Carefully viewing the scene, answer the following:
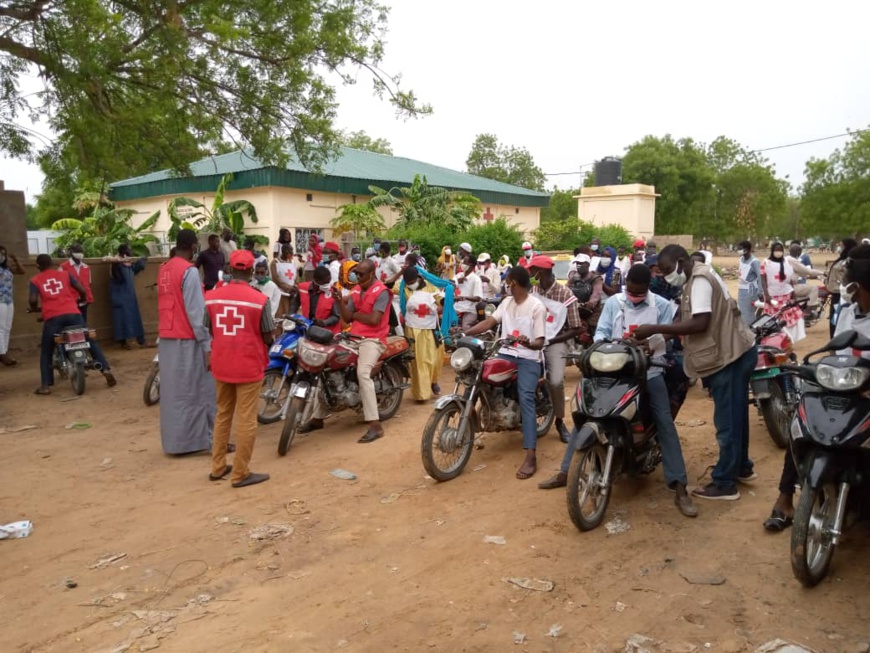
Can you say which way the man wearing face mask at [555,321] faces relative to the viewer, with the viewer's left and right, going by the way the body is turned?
facing the viewer and to the left of the viewer

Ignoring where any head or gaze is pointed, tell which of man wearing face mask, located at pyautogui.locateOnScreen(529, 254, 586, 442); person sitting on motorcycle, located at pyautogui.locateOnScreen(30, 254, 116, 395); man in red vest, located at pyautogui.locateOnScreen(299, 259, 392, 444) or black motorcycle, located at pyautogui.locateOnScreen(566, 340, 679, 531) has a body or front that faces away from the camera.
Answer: the person sitting on motorcycle

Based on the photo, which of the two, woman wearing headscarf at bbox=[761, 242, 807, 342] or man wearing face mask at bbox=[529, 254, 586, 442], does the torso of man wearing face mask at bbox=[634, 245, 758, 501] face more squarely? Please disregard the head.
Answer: the man wearing face mask

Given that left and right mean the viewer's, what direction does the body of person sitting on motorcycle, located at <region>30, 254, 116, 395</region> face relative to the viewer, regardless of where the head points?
facing away from the viewer

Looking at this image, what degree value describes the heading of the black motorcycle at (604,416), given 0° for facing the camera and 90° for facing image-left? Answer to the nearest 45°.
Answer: approximately 45°

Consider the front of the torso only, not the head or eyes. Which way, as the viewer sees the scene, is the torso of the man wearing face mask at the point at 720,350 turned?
to the viewer's left

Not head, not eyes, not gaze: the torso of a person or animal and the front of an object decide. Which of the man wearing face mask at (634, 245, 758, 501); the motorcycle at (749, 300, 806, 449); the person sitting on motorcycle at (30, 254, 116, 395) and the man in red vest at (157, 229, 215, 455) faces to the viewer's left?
the man wearing face mask

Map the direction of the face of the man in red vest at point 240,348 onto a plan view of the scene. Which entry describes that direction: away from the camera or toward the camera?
away from the camera

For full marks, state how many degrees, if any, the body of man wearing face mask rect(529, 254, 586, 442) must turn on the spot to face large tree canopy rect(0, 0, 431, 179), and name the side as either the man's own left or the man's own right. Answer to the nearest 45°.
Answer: approximately 90° to the man's own right

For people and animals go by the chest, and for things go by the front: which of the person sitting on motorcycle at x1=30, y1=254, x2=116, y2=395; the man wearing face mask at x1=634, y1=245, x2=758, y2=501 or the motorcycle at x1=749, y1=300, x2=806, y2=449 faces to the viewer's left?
the man wearing face mask

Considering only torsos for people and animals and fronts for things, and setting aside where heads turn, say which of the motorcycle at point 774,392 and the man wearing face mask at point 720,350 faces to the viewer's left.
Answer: the man wearing face mask

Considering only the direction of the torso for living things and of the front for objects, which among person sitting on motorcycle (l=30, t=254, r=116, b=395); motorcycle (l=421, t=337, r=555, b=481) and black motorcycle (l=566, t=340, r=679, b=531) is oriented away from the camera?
the person sitting on motorcycle

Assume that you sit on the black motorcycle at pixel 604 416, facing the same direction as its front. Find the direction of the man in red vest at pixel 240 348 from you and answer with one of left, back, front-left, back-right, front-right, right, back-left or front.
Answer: front-right

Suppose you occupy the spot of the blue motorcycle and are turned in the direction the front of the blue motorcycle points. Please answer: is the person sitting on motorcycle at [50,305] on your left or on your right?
on your right

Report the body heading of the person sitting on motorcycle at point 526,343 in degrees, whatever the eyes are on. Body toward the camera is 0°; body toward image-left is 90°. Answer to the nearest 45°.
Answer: approximately 45°

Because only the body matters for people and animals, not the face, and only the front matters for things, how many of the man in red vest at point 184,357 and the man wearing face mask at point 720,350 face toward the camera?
0
